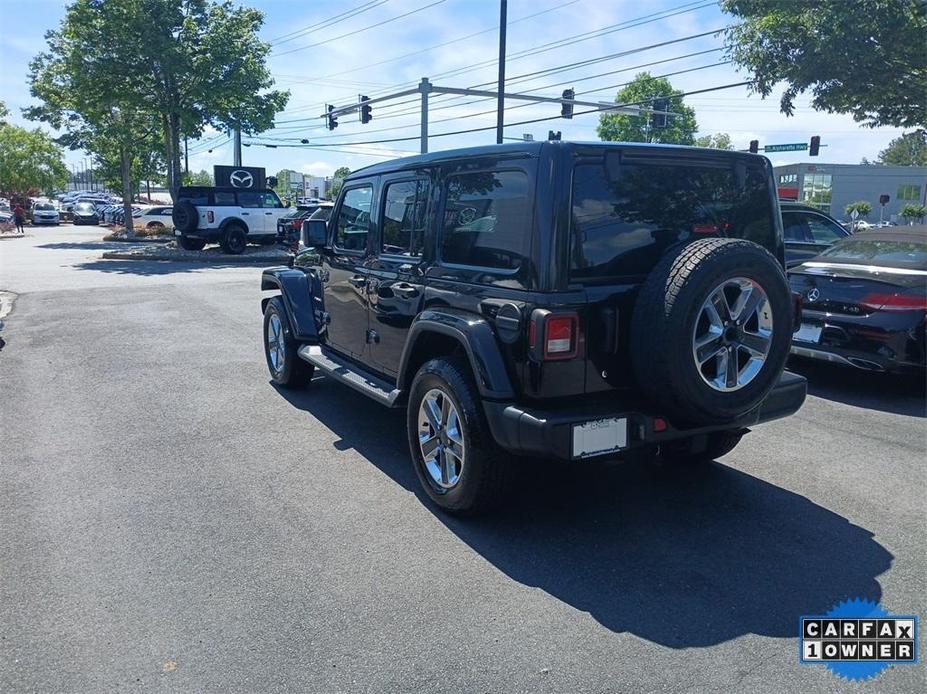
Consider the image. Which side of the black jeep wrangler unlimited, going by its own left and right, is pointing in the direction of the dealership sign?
front

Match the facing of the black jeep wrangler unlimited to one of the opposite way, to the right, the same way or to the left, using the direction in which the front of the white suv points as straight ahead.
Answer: to the left

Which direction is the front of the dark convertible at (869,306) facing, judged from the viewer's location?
facing away from the viewer and to the right of the viewer

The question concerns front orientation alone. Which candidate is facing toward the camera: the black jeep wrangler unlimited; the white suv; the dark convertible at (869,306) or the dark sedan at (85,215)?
the dark sedan at (85,215)

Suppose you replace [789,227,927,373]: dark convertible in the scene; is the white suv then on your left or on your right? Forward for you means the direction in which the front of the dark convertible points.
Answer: on your left

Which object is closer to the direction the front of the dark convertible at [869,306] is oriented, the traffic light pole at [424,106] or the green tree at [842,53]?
the green tree

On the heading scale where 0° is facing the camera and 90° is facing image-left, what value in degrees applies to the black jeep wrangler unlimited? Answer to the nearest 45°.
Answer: approximately 135°

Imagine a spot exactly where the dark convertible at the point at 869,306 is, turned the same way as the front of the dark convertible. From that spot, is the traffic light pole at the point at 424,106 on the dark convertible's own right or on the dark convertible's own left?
on the dark convertible's own left

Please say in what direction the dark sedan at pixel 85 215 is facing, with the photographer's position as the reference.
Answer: facing the viewer

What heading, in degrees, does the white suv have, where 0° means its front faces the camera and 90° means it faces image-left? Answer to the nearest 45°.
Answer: approximately 225°

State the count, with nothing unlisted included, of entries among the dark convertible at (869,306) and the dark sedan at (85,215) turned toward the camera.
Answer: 1

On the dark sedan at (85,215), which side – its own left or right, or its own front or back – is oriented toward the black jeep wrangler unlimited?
front
